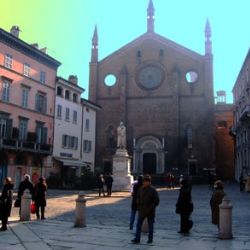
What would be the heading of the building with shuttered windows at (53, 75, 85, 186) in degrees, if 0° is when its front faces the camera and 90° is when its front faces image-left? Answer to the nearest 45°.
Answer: approximately 315°

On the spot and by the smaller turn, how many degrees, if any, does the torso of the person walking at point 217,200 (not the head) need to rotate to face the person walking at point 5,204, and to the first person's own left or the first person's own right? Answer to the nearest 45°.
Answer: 0° — they already face them

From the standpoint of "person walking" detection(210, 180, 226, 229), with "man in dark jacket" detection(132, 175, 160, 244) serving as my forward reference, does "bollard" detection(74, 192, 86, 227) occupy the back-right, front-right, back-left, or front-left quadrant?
front-right

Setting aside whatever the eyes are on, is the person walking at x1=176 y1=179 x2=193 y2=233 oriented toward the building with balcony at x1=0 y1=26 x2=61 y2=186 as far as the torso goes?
no

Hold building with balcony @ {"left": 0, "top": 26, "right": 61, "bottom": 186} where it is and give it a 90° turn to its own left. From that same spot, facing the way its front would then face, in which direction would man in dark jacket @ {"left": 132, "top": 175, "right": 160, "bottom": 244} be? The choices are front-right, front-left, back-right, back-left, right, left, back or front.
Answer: back-right

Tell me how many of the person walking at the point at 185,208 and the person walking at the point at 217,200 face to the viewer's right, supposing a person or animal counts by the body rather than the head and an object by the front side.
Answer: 0

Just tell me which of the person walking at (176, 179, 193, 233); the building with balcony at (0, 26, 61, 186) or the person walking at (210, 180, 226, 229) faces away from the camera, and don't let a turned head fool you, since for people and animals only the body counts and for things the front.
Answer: the person walking at (176, 179, 193, 233)
